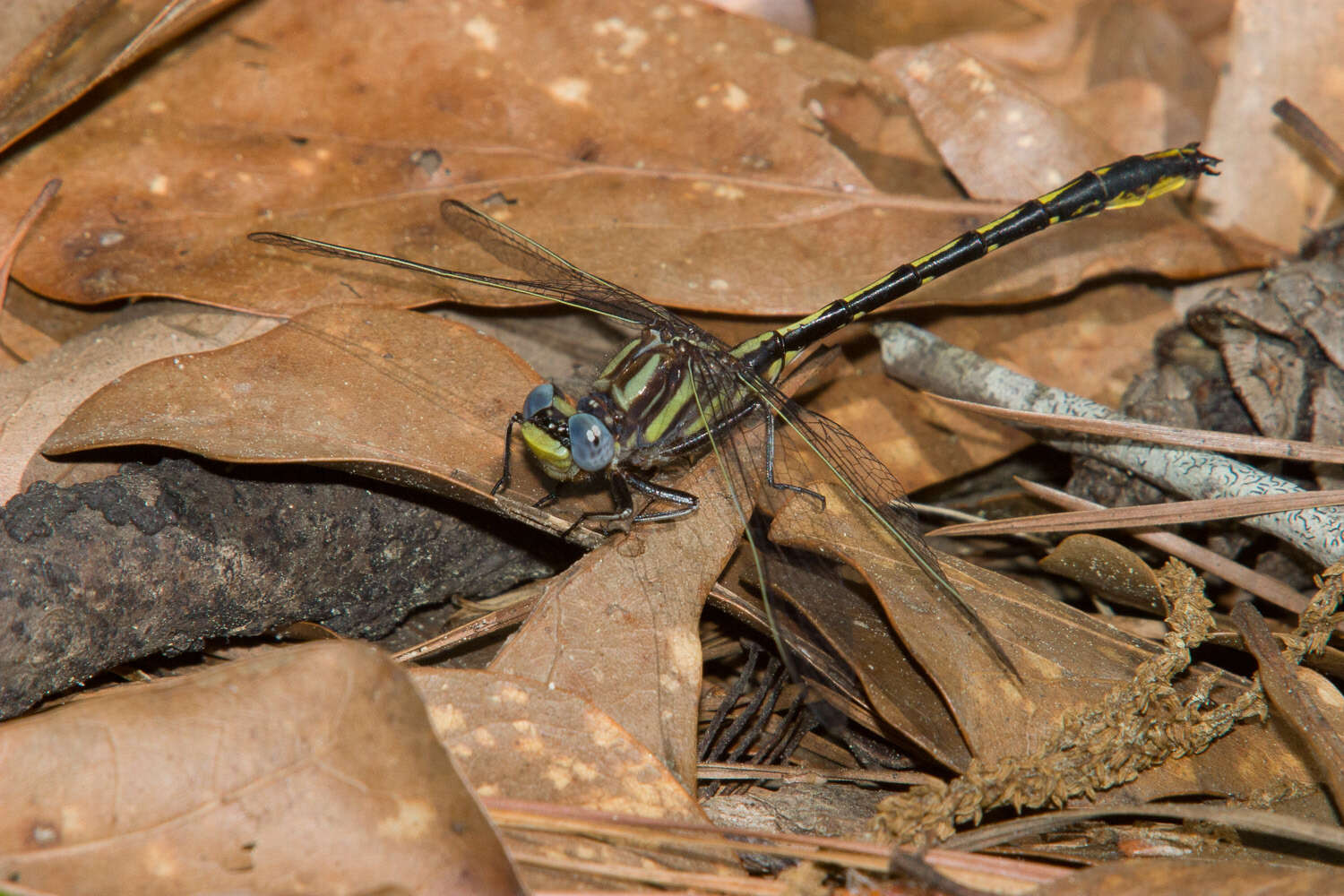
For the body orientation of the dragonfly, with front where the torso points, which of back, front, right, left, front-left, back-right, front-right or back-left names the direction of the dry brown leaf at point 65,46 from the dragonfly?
front-right

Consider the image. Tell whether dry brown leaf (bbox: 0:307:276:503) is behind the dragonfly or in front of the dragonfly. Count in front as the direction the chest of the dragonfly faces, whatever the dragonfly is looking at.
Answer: in front

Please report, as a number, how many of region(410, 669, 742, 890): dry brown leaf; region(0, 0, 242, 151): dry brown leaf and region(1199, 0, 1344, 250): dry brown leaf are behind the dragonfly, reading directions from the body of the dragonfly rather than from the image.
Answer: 1

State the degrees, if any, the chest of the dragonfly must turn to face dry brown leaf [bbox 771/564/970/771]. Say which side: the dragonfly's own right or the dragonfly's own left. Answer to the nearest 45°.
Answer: approximately 90° to the dragonfly's own left

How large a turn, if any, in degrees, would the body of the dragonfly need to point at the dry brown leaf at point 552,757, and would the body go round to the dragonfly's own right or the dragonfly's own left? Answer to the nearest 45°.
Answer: approximately 45° to the dragonfly's own left

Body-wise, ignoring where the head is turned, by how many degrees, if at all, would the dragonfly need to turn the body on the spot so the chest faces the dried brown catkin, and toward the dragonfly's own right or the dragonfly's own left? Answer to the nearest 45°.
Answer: approximately 90° to the dragonfly's own left

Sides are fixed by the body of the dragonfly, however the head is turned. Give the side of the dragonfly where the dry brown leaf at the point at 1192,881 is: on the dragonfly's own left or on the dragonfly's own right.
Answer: on the dragonfly's own left

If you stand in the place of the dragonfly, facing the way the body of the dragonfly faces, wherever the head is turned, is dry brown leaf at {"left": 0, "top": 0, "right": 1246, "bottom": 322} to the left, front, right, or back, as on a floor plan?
right

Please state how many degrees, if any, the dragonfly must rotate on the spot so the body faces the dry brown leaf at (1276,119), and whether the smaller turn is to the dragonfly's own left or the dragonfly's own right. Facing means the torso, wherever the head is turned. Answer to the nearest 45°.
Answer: approximately 180°

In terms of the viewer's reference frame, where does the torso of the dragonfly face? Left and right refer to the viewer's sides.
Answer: facing the viewer and to the left of the viewer

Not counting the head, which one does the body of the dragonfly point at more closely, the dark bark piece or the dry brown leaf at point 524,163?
the dark bark piece

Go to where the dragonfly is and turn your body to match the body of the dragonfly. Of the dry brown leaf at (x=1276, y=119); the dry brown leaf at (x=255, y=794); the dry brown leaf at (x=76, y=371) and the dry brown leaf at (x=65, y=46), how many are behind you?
1
